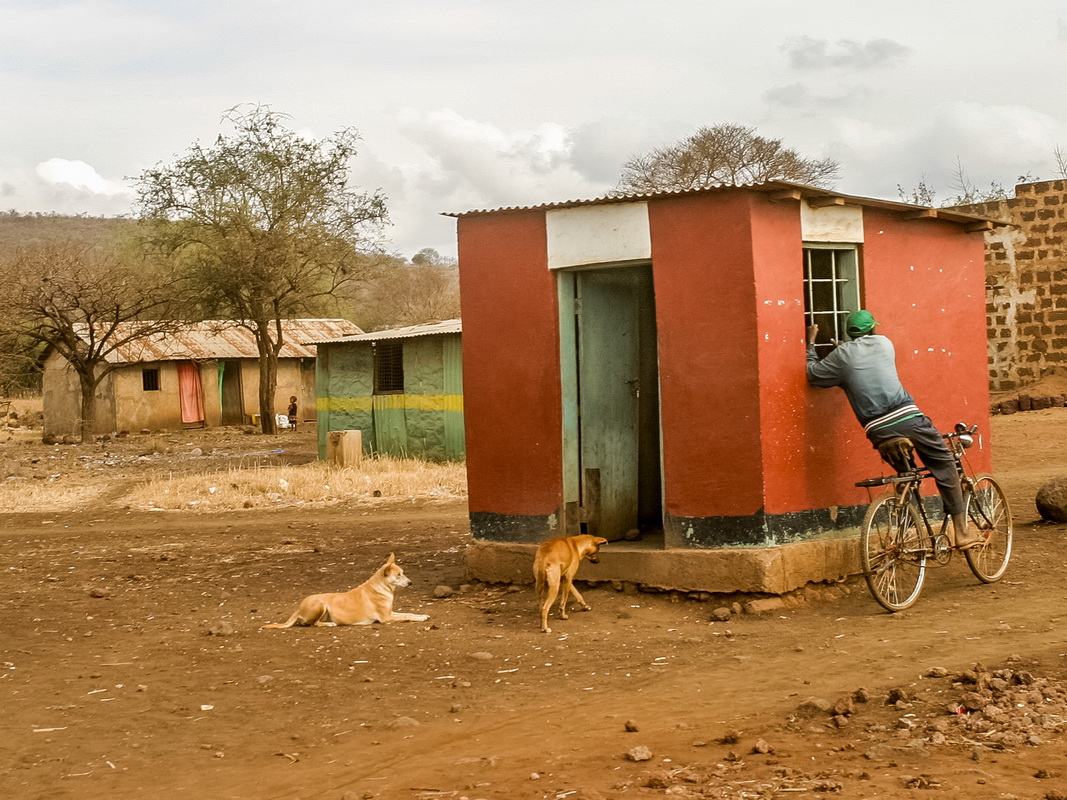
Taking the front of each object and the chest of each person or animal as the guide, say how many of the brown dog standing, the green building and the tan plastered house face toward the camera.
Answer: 2

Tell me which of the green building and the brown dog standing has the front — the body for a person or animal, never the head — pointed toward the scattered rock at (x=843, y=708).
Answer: the green building

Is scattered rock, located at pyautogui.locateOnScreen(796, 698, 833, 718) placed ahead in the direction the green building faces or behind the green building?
ahead

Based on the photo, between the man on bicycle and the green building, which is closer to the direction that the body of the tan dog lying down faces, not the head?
the man on bicycle

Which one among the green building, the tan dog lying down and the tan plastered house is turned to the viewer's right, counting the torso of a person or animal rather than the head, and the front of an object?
the tan dog lying down

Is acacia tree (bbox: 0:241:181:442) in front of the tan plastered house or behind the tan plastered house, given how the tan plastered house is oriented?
in front

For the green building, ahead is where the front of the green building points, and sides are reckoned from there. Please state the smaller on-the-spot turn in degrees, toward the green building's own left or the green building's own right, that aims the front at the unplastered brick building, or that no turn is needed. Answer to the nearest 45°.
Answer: approximately 90° to the green building's own left

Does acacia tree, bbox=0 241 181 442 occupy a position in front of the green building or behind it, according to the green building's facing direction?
behind

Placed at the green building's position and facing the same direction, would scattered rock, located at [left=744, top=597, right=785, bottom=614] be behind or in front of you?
in front

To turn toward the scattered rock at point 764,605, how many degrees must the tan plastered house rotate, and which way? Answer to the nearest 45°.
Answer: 0° — it already faces it

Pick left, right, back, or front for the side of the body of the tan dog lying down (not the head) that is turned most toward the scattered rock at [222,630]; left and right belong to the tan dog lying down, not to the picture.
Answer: back

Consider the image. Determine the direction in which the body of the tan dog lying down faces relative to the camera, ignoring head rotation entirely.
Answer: to the viewer's right
